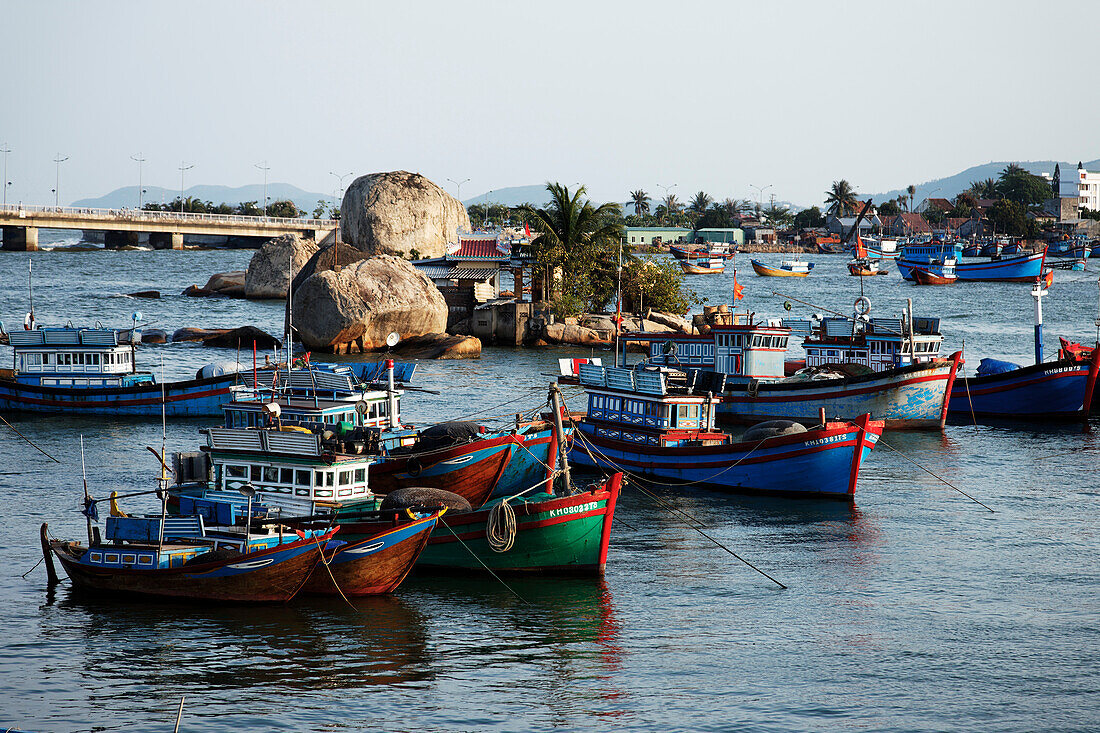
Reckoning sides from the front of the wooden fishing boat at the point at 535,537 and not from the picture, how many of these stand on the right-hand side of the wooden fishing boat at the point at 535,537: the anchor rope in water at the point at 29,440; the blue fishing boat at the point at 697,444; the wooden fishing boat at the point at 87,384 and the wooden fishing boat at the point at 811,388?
0

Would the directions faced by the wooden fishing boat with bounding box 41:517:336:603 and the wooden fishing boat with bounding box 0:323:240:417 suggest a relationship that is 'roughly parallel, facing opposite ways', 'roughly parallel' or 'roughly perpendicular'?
roughly parallel

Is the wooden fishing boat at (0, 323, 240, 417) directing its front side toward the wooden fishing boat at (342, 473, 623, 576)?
no

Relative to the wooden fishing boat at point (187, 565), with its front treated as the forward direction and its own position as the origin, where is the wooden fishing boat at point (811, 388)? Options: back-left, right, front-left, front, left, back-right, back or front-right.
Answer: front-left

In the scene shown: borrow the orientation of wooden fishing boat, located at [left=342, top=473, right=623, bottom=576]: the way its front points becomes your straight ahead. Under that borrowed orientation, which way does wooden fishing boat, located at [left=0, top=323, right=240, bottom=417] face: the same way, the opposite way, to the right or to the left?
the same way

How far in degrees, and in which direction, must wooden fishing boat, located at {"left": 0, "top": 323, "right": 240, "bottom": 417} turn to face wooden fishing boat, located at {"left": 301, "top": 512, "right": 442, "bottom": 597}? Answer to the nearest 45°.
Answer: approximately 90° to its right

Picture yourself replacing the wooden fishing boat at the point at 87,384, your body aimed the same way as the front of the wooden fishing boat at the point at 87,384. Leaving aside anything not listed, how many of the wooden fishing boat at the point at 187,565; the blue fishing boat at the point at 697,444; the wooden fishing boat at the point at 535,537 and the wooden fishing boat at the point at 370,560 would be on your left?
0

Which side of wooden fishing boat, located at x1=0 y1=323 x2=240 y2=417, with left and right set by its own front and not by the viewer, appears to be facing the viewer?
right

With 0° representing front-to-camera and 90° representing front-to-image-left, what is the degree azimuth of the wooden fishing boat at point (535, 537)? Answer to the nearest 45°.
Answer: approximately 270°

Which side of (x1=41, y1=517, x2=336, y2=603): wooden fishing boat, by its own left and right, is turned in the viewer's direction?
right

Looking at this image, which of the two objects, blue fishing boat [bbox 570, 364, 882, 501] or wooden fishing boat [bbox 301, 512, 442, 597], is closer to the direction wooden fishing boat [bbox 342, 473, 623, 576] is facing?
the blue fishing boat

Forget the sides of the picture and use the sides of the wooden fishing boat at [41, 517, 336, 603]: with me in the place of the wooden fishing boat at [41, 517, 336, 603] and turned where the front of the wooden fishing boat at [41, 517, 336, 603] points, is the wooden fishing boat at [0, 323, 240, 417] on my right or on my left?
on my left

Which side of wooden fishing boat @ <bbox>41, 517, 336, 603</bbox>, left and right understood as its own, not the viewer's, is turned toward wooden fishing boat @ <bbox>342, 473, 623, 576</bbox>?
front

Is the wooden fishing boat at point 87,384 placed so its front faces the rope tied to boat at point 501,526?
no

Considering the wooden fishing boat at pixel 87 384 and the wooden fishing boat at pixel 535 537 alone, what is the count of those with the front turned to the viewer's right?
2
